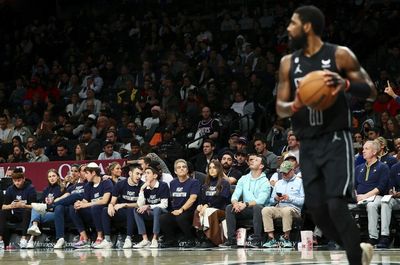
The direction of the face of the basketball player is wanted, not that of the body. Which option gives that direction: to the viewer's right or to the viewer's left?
to the viewer's left

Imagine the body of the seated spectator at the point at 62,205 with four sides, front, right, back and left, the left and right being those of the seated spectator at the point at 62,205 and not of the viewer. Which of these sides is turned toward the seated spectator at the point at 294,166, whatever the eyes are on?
left

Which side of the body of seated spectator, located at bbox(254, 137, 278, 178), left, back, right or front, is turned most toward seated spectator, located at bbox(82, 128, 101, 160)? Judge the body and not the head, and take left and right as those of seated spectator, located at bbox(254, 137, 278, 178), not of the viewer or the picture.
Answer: right

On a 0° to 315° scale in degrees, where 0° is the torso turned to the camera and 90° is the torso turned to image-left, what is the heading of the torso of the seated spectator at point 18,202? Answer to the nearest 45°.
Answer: approximately 0°

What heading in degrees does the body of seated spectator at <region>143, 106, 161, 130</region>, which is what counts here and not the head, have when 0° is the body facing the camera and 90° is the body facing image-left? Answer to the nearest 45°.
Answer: approximately 45°
